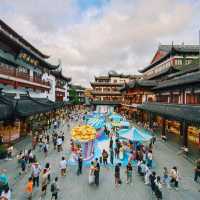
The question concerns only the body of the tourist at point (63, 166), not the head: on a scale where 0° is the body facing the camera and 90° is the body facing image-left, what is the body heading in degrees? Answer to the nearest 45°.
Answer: approximately 180°

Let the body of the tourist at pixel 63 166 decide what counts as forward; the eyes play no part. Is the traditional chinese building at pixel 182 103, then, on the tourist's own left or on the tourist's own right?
on the tourist's own right

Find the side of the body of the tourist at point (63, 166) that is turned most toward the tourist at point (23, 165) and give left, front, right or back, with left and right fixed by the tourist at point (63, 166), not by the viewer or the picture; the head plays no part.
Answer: left

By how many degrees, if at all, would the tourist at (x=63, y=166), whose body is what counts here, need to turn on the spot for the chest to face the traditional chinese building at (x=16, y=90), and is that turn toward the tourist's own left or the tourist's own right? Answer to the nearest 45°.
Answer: approximately 45° to the tourist's own left

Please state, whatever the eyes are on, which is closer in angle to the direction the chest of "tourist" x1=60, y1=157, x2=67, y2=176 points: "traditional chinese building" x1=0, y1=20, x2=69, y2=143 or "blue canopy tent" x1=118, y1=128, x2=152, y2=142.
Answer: the traditional chinese building
